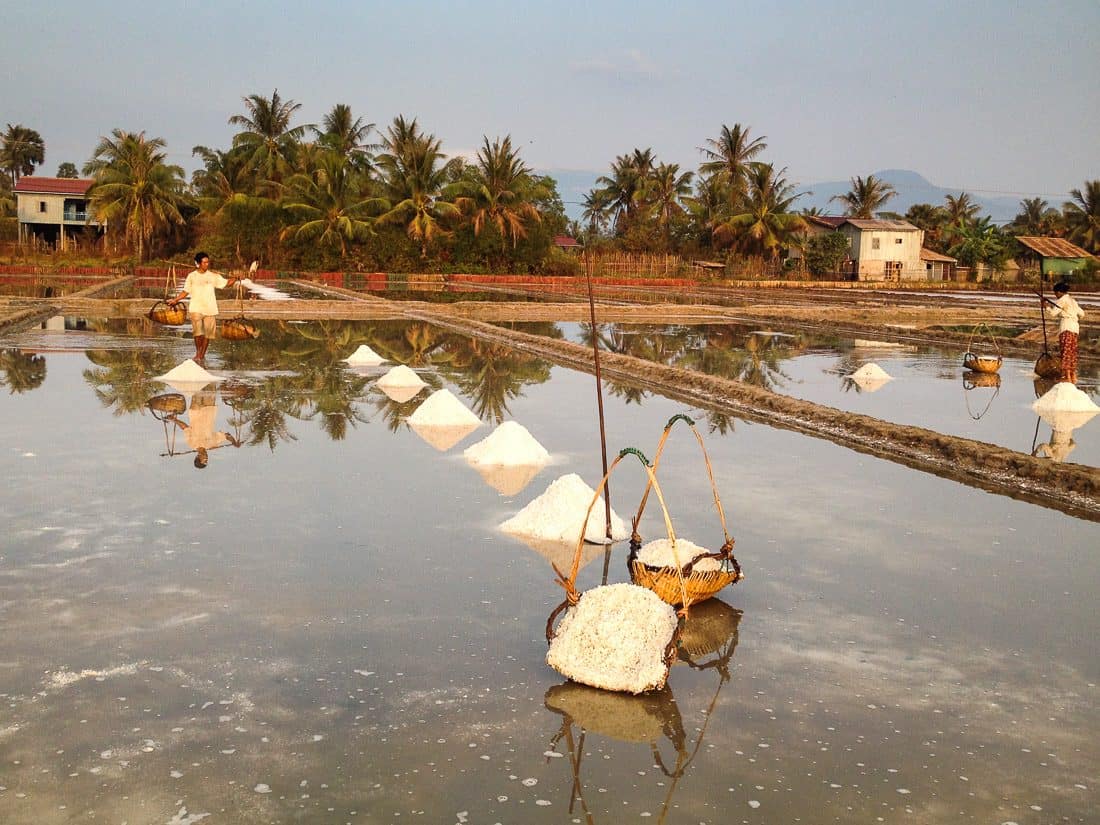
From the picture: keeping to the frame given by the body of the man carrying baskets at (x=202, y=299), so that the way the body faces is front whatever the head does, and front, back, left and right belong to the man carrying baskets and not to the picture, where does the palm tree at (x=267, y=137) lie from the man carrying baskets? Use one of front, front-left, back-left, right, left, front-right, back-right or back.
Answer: back

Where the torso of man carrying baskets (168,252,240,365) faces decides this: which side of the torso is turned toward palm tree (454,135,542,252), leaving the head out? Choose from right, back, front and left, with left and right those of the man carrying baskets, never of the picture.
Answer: back

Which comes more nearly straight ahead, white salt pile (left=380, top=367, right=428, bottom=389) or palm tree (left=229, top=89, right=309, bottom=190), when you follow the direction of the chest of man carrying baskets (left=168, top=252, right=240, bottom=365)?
the white salt pile

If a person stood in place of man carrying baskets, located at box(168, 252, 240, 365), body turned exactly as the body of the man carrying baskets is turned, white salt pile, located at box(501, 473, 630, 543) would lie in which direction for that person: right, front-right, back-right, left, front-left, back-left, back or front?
front

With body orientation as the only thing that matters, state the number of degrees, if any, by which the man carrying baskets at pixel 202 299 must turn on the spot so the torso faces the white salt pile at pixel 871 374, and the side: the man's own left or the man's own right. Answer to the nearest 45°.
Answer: approximately 90° to the man's own left

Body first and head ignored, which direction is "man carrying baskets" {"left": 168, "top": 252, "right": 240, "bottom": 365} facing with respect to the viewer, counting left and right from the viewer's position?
facing the viewer

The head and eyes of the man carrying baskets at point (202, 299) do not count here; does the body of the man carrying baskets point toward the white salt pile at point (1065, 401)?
no

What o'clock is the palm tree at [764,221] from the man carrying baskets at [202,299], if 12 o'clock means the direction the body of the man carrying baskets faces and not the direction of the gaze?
The palm tree is roughly at 7 o'clock from the man carrying baskets.

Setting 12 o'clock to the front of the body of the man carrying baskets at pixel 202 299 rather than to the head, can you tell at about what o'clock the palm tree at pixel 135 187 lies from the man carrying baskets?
The palm tree is roughly at 6 o'clock from the man carrying baskets.

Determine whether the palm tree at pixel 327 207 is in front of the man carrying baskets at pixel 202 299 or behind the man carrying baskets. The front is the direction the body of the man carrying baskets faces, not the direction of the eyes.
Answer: behind

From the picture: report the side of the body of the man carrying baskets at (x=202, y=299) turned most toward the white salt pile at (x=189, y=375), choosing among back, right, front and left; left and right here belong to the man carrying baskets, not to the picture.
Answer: front

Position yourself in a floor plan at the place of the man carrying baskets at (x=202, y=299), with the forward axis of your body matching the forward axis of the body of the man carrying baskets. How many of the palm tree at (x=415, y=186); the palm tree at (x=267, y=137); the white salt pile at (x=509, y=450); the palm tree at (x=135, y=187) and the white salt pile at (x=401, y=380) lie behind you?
3

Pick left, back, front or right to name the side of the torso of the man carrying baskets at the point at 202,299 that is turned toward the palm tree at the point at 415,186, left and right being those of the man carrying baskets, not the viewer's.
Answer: back

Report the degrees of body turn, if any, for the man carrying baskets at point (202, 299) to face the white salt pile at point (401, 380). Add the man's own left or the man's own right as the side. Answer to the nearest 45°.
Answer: approximately 45° to the man's own left

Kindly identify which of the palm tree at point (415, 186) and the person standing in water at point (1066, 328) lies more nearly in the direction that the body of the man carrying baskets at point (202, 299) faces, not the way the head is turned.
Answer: the person standing in water

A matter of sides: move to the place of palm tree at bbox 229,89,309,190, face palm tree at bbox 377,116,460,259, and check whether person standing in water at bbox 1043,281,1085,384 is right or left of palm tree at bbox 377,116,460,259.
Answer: right

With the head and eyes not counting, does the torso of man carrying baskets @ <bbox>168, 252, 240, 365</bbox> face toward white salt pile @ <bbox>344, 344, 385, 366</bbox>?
no

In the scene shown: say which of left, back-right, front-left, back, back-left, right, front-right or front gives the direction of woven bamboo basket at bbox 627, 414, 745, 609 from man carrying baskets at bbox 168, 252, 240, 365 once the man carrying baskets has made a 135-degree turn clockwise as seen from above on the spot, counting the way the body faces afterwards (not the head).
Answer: back-left

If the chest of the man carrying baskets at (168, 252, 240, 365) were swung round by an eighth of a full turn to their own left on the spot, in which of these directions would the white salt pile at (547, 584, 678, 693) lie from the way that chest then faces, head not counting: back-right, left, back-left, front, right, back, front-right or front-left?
front-right
